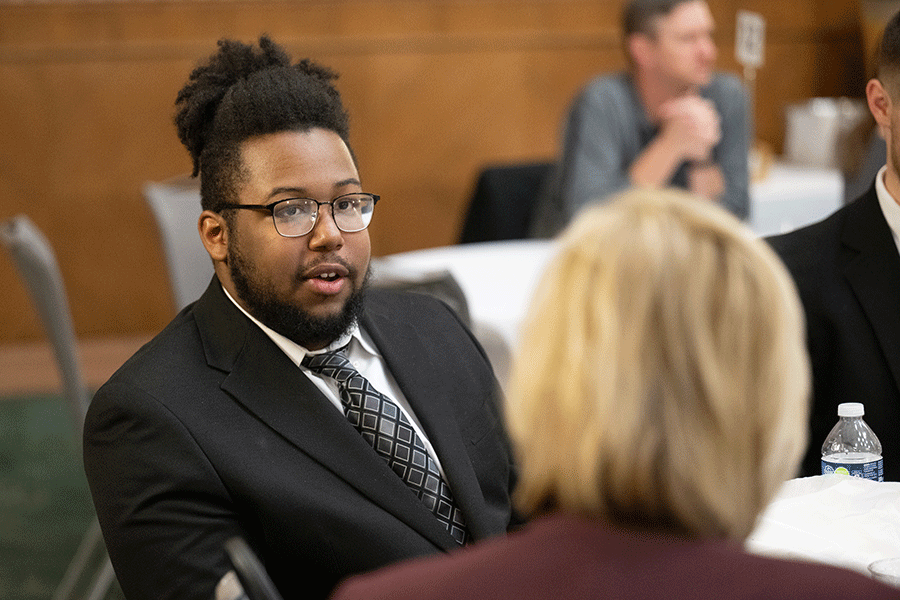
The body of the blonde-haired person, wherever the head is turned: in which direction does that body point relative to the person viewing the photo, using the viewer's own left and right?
facing away from the viewer

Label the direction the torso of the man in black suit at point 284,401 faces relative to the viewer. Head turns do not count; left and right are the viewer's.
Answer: facing the viewer and to the right of the viewer

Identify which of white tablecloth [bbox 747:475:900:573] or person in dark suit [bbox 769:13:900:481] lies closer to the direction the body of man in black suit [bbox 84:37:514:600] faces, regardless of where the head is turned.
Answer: the white tablecloth

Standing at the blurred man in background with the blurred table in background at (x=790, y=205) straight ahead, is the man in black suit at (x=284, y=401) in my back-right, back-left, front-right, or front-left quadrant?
back-right

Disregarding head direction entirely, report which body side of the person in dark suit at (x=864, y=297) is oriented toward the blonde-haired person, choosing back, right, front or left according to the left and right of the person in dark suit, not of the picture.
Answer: front

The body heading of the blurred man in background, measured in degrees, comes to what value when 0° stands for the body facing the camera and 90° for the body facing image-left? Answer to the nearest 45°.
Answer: approximately 315°

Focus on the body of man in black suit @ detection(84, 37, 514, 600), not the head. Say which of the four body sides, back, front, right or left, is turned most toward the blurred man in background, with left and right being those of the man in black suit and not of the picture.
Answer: left

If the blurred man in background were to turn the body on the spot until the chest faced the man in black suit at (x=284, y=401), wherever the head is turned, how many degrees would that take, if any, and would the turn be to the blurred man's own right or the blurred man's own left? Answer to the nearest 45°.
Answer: approximately 45° to the blurred man's own right

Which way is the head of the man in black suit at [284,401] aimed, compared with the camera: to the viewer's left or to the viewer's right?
to the viewer's right

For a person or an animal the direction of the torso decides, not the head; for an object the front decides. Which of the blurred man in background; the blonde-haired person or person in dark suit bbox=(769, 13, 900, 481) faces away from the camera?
the blonde-haired person
